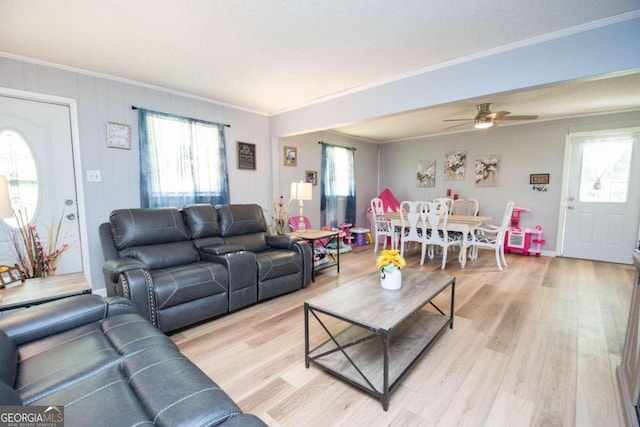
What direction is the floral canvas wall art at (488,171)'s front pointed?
toward the camera

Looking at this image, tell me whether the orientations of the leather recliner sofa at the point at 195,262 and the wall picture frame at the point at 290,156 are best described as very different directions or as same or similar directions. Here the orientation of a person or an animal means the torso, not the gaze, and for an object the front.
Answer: same or similar directions

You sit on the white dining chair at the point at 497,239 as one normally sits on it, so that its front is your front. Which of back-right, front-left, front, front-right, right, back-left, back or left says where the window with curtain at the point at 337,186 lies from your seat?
front

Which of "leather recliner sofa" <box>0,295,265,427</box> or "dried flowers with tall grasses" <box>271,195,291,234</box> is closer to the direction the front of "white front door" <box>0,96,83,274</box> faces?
the leather recliner sofa

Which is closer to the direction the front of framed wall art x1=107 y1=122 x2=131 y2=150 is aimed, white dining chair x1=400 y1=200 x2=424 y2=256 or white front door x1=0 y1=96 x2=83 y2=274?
the white dining chair

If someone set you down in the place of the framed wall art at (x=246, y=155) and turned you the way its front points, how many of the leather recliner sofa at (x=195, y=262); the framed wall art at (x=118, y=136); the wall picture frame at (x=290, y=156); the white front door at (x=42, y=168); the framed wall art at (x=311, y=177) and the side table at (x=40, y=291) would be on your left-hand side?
2

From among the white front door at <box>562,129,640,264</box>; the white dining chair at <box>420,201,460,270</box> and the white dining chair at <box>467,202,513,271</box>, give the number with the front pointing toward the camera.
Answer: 1

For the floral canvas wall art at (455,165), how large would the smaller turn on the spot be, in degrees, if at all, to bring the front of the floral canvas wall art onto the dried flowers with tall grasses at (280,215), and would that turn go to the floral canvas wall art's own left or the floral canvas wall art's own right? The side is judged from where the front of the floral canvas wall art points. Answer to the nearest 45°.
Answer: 0° — it already faces it

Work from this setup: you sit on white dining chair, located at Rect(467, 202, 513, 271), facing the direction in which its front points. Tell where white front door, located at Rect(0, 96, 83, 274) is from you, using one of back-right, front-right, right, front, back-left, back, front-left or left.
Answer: front-left

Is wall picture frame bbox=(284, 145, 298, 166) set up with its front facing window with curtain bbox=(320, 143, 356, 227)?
no

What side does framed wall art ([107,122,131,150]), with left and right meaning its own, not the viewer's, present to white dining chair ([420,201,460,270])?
left

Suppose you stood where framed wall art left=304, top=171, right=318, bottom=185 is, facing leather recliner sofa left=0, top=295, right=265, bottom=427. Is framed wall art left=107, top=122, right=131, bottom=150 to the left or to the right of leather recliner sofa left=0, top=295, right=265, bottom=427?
right

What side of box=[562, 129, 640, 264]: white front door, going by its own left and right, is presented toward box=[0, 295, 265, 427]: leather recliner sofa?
front

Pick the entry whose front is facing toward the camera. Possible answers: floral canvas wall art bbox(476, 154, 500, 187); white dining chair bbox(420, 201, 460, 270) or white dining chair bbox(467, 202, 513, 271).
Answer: the floral canvas wall art

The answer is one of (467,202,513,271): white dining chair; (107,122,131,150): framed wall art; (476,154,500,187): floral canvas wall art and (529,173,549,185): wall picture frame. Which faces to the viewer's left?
the white dining chair

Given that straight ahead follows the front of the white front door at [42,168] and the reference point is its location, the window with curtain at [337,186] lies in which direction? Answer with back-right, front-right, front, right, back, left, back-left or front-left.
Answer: left
